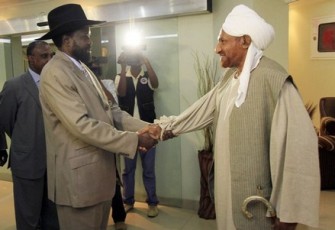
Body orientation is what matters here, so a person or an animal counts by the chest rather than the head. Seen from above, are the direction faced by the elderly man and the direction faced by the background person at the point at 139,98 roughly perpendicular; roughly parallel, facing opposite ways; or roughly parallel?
roughly perpendicular

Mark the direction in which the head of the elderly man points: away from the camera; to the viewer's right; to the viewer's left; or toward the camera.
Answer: to the viewer's left

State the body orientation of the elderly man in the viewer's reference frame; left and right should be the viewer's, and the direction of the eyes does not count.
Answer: facing to the left of the viewer

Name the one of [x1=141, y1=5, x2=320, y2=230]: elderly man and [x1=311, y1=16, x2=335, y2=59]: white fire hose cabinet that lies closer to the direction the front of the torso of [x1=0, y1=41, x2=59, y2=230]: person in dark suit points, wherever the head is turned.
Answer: the elderly man

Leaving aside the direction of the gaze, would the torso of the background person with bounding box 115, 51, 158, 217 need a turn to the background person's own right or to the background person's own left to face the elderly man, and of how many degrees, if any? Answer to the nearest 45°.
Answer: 0° — they already face them

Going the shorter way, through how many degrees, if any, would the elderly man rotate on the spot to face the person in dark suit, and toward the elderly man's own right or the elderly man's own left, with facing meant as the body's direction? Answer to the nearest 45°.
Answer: approximately 45° to the elderly man's own right

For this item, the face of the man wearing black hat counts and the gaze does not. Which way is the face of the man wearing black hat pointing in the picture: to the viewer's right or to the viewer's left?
to the viewer's right

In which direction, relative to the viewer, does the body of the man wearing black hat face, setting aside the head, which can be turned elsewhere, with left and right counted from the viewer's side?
facing to the right of the viewer

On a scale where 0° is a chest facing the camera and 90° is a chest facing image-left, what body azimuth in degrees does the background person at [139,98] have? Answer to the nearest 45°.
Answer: approximately 0°

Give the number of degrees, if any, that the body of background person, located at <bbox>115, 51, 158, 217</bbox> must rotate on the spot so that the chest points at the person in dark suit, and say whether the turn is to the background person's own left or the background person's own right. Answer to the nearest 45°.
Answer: approximately 45° to the background person's own right

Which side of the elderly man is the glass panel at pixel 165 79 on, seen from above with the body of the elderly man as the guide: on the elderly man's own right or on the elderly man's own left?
on the elderly man's own right

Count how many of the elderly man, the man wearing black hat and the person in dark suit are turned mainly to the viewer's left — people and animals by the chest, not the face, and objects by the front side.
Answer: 1
